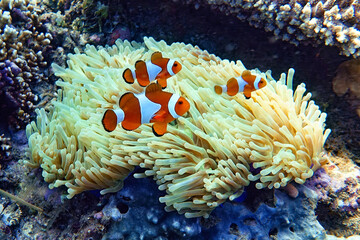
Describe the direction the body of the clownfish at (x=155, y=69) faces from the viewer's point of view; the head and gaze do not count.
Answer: to the viewer's right

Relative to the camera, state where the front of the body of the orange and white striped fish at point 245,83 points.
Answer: to the viewer's right

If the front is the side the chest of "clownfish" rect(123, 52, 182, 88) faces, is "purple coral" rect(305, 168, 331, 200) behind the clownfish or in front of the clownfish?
in front

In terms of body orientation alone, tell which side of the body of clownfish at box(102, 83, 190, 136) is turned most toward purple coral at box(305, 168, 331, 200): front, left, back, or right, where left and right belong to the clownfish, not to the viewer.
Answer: front

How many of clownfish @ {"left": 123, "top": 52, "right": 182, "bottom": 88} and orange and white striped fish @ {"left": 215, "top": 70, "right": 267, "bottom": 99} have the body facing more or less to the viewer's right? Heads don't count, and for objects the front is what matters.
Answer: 2

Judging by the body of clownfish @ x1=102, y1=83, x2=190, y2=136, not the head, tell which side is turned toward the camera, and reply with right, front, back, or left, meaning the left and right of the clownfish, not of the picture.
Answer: right

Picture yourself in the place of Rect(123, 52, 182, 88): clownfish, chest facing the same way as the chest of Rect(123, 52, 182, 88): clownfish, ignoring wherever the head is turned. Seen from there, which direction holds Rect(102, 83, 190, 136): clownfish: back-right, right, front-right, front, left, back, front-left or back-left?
right

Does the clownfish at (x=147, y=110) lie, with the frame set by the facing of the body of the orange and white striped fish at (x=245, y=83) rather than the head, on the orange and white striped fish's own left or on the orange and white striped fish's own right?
on the orange and white striped fish's own right

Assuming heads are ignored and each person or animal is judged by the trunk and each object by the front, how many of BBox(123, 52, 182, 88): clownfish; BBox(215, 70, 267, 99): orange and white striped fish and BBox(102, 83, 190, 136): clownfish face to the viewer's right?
3
